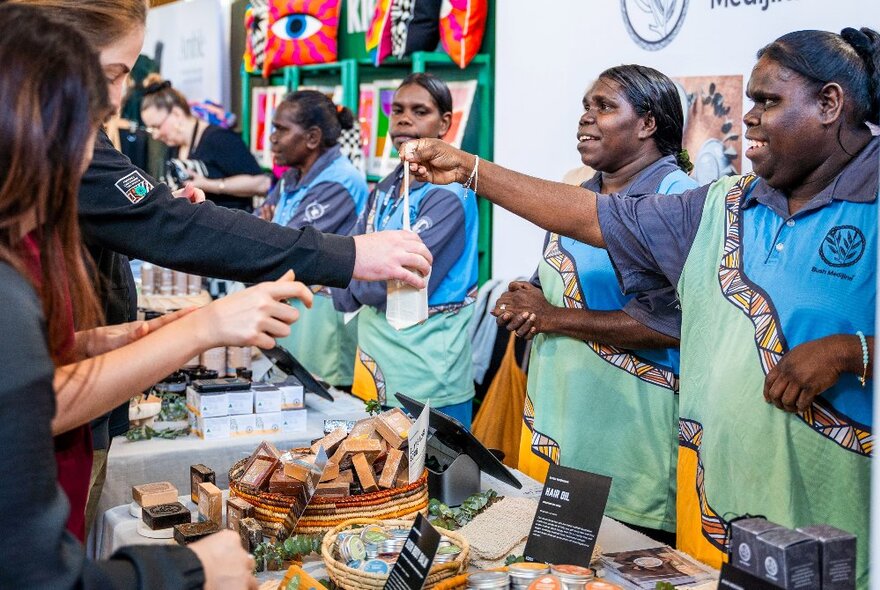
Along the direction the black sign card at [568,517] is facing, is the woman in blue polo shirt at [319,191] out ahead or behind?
behind

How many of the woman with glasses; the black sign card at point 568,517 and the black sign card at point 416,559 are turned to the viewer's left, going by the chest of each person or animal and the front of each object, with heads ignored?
1

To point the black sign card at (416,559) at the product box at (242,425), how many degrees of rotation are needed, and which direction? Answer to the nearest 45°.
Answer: approximately 180°

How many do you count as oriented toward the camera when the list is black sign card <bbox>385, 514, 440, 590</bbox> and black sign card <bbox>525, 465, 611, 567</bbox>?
2

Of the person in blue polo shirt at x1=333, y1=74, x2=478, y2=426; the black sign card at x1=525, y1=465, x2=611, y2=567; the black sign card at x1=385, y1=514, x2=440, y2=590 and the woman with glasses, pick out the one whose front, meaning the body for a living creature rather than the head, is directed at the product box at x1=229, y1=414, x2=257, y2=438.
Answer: the person in blue polo shirt

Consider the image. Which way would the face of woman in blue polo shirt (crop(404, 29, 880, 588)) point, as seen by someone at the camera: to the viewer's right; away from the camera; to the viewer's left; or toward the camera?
to the viewer's left

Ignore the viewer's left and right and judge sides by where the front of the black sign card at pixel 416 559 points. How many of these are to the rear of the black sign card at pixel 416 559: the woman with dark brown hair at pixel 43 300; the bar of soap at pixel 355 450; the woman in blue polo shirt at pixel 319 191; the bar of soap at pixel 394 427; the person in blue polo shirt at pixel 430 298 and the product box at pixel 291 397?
5

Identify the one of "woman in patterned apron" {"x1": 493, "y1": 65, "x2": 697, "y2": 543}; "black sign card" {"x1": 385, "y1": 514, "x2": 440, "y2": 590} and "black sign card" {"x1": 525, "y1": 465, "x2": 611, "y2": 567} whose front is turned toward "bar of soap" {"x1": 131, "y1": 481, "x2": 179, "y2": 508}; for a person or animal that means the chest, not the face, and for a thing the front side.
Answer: the woman in patterned apron

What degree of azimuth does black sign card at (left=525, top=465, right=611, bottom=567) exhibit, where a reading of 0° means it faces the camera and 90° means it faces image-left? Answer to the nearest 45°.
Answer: approximately 0°

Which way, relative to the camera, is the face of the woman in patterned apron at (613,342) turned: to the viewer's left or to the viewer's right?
to the viewer's left

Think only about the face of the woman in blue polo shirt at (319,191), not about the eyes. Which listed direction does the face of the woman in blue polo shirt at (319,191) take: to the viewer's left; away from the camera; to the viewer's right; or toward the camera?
to the viewer's left

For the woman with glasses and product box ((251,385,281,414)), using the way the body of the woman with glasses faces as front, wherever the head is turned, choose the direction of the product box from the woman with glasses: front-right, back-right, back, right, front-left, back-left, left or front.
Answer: left

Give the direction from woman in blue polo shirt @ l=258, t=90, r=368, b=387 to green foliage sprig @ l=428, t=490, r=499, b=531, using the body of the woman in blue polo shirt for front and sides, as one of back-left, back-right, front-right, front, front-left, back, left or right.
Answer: left
